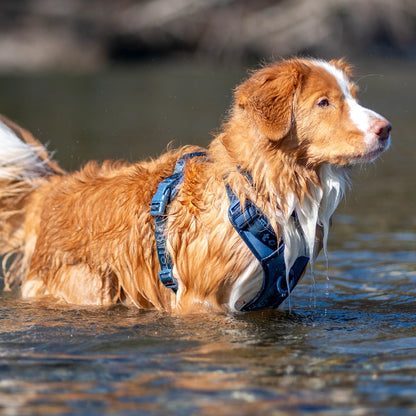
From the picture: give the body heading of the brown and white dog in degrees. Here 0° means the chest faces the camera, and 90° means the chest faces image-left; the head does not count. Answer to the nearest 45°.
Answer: approximately 270°
